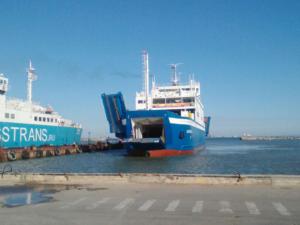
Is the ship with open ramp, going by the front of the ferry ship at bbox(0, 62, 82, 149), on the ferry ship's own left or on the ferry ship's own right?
on the ferry ship's own right

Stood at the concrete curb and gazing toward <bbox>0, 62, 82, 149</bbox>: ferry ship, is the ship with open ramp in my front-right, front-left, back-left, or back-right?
front-right
